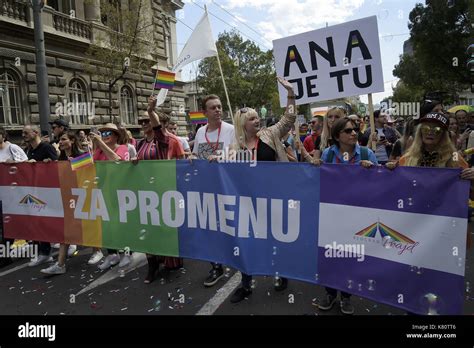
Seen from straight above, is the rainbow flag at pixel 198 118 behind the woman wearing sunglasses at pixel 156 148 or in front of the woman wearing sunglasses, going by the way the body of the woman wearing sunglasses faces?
behind

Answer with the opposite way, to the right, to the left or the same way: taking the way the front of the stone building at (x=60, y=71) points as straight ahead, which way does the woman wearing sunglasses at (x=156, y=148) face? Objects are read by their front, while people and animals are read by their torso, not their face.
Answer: to the right

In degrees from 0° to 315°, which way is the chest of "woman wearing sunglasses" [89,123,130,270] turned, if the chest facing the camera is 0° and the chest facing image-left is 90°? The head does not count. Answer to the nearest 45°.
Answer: approximately 45°

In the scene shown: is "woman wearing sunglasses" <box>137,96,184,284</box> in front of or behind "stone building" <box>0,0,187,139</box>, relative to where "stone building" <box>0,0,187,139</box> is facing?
in front

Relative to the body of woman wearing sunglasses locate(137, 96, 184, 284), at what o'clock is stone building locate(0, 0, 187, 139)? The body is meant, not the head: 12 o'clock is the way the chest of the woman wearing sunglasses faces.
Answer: The stone building is roughly at 4 o'clock from the woman wearing sunglasses.

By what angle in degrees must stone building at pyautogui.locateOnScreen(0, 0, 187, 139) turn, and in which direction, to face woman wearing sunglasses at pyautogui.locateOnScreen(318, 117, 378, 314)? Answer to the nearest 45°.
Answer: approximately 45° to its right

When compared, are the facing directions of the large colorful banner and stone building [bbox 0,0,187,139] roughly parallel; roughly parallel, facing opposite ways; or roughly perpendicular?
roughly perpendicular

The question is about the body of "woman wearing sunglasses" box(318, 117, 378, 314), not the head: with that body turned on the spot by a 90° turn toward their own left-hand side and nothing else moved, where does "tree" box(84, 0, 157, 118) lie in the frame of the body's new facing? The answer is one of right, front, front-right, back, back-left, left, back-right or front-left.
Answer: back-left

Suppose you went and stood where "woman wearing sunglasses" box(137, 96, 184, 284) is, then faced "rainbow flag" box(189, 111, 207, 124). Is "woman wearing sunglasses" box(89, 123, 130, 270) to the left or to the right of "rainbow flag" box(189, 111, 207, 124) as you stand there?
left
